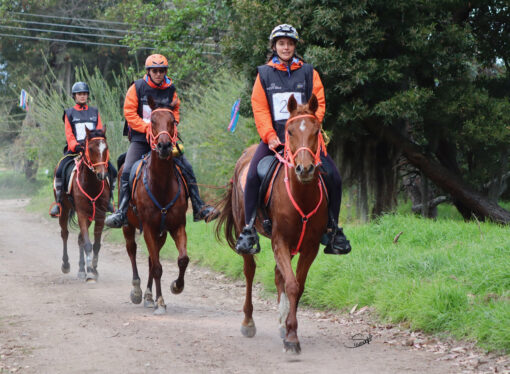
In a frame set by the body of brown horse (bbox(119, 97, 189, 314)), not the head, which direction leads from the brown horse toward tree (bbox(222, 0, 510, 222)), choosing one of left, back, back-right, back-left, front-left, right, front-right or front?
back-left

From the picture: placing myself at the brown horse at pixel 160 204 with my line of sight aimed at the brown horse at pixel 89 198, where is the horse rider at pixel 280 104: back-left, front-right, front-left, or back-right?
back-right

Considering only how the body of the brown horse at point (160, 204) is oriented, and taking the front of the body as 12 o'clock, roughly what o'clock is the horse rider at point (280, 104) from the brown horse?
The horse rider is roughly at 11 o'clock from the brown horse.

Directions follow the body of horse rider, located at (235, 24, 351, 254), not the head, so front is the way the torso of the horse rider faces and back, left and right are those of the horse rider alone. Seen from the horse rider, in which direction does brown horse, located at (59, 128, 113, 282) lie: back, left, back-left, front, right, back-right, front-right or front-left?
back-right

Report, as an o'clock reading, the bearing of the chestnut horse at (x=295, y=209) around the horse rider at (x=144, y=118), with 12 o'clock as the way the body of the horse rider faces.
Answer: The chestnut horse is roughly at 11 o'clock from the horse rider.

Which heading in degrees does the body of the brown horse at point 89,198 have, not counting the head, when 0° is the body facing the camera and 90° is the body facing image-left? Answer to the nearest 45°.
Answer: approximately 315°

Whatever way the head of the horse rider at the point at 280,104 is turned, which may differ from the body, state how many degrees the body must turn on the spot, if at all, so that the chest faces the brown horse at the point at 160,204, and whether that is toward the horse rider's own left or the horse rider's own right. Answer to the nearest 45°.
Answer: approximately 135° to the horse rider's own right

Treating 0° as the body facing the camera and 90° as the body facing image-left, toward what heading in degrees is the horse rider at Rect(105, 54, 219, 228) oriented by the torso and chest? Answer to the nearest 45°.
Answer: approximately 0°
